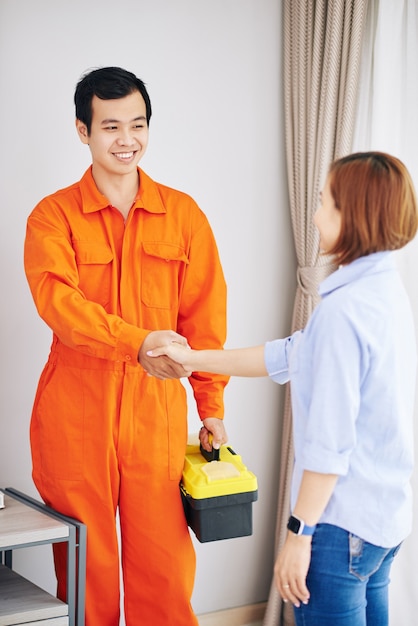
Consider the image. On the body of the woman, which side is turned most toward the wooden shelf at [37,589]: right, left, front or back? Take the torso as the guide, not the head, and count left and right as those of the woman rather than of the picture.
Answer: front

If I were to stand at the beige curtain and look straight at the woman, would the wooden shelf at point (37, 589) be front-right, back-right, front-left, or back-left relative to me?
front-right

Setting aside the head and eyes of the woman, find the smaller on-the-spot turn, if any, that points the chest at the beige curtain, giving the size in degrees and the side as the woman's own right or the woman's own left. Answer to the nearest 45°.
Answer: approximately 45° to the woman's own right

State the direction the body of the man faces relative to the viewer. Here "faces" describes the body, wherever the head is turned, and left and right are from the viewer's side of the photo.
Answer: facing the viewer

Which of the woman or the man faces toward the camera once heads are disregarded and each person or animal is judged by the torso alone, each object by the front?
the man

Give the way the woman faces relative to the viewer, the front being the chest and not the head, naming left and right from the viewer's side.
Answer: facing away from the viewer and to the left of the viewer

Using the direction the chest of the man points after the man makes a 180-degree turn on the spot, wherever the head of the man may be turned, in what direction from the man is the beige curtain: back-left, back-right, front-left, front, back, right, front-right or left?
front-right

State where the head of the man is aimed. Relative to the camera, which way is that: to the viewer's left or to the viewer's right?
to the viewer's right
